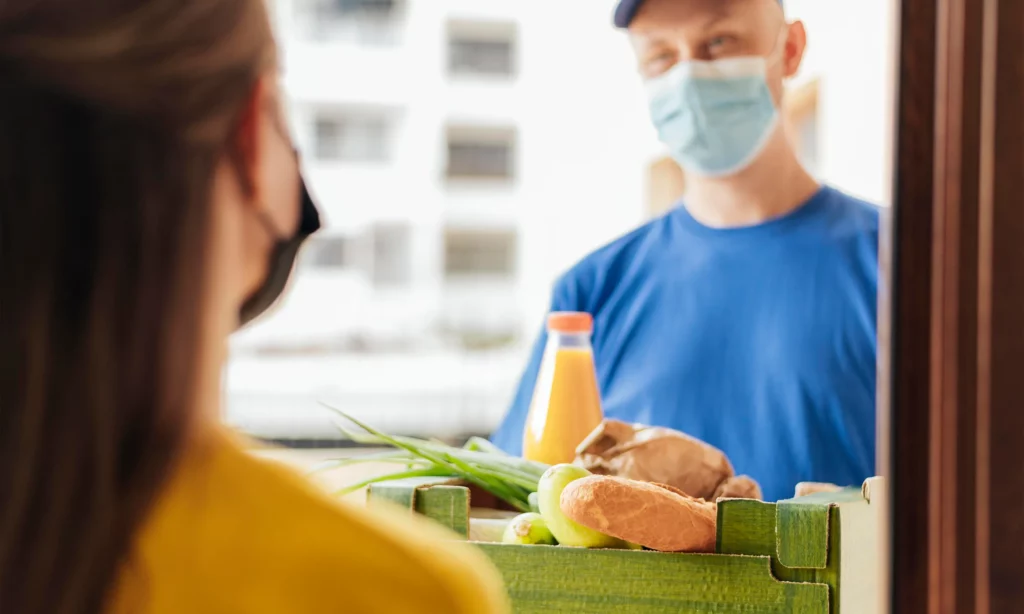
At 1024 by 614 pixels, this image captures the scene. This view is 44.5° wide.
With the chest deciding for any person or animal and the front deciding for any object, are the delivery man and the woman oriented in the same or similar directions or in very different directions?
very different directions

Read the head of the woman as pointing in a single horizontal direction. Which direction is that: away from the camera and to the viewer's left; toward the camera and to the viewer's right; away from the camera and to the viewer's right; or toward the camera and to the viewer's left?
away from the camera and to the viewer's right

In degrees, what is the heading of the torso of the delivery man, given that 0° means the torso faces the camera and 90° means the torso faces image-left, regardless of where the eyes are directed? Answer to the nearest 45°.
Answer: approximately 45°

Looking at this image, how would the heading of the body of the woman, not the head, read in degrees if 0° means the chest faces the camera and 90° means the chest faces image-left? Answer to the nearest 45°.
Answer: approximately 225°

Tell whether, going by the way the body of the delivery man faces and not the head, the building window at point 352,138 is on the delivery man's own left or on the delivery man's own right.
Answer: on the delivery man's own right
